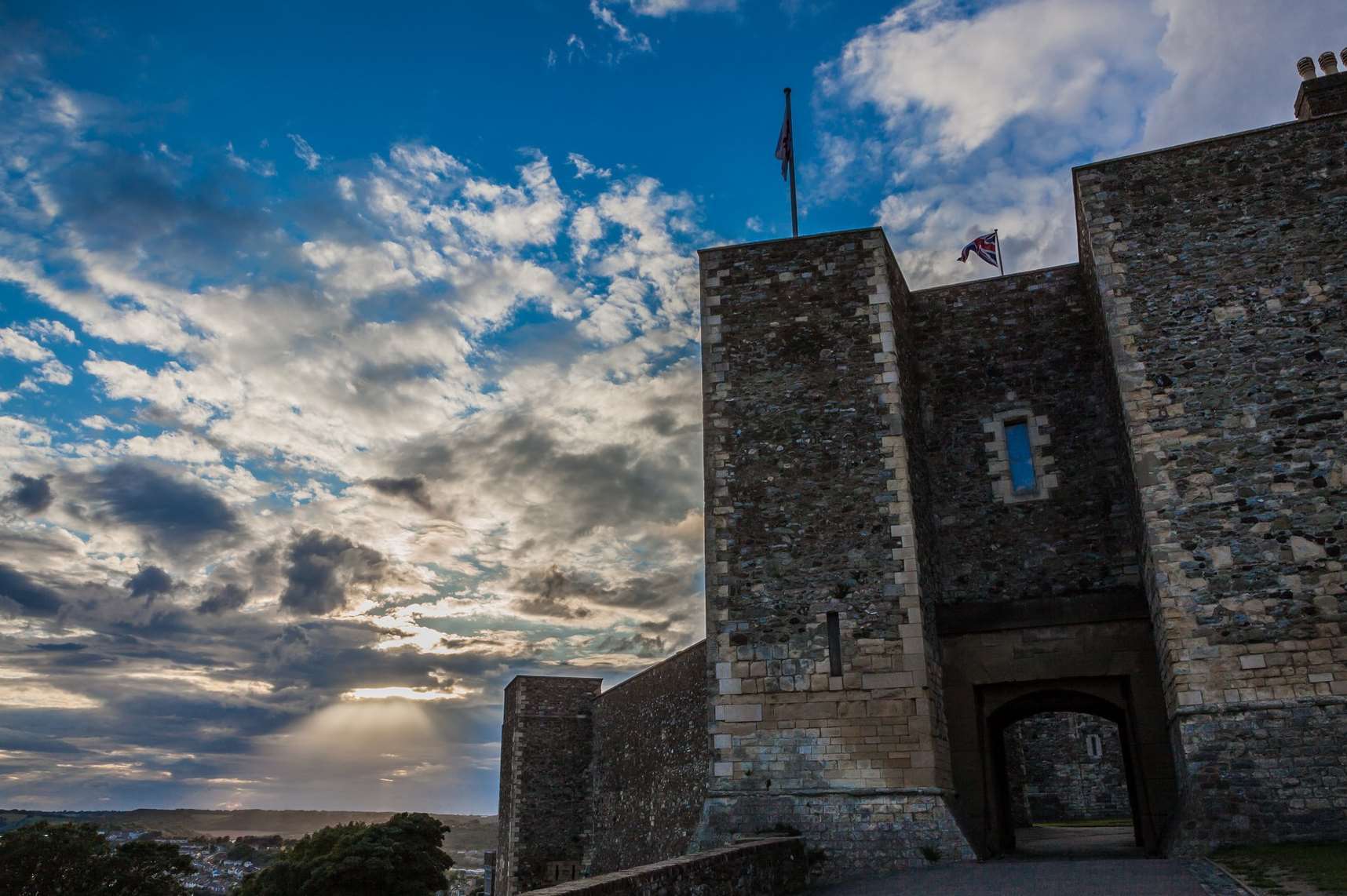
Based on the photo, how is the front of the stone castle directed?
toward the camera

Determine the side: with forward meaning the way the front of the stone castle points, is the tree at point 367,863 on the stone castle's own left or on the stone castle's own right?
on the stone castle's own right
